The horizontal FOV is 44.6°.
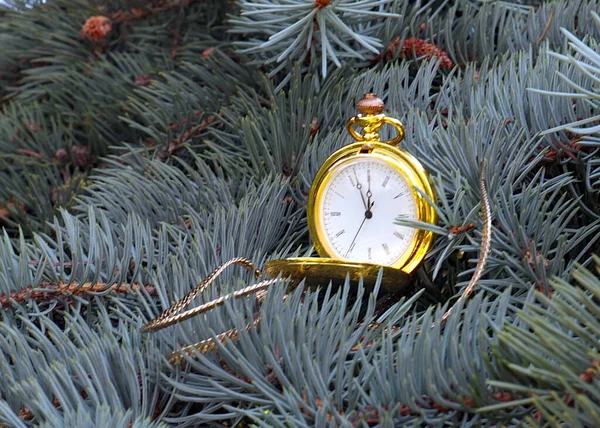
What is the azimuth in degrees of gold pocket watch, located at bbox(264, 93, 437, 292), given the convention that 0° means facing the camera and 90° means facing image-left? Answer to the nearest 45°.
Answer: approximately 45°
